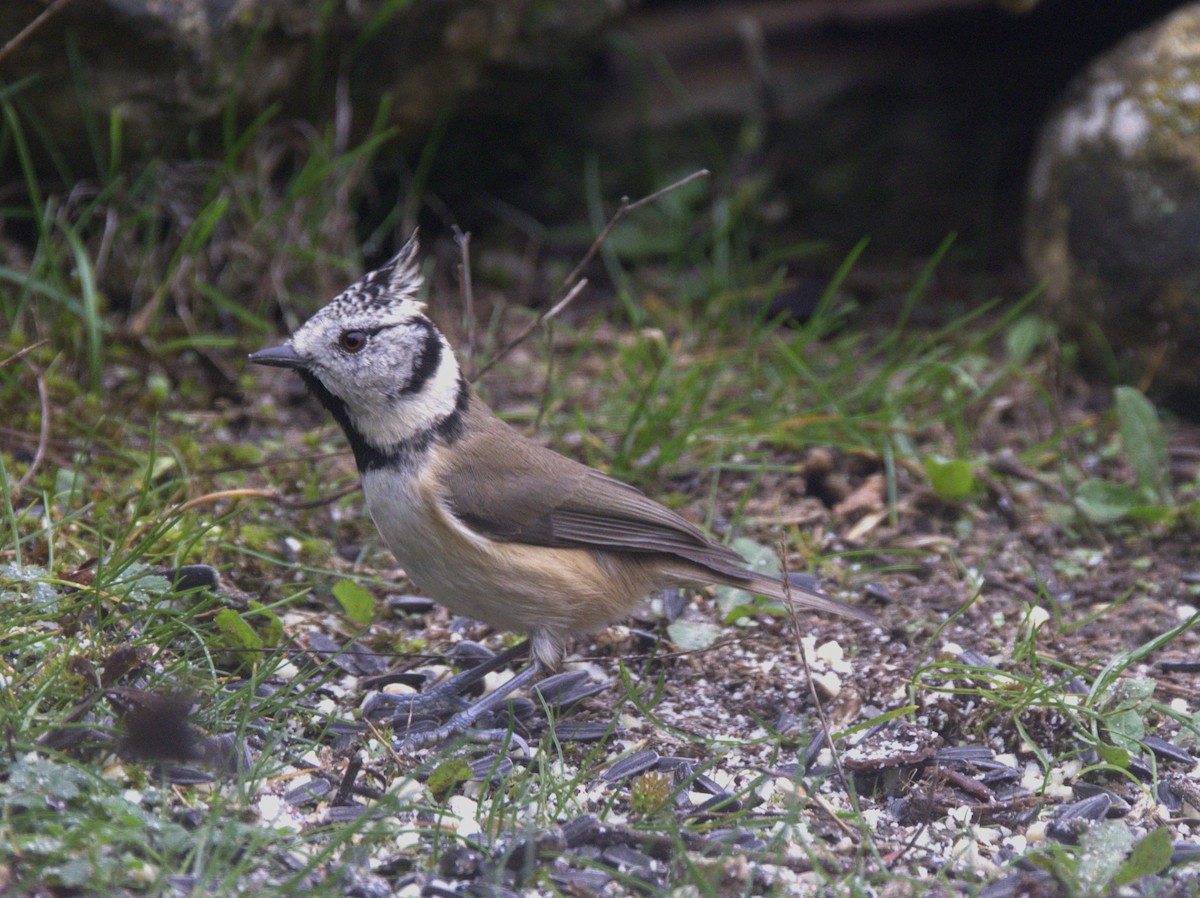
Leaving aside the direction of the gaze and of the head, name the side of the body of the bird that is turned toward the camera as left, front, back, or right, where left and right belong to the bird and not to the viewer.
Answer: left

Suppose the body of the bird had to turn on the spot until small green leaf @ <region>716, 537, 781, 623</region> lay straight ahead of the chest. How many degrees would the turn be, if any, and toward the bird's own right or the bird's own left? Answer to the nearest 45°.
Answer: approximately 135° to the bird's own right

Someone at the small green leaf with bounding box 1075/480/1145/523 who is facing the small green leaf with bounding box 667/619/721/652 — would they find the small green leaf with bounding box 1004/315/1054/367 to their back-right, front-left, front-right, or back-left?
back-right

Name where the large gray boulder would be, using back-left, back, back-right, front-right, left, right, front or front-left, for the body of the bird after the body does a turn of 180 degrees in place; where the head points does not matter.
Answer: front-left

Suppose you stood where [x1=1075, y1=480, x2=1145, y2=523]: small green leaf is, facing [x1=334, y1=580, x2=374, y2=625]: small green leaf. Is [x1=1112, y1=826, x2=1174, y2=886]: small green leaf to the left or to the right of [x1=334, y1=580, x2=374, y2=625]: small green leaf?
left
